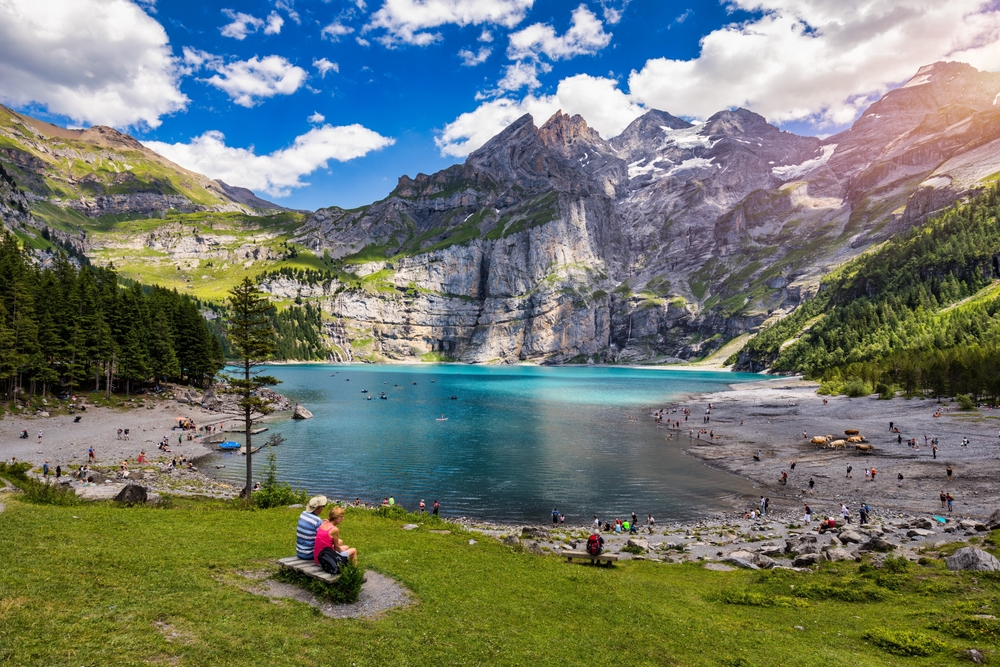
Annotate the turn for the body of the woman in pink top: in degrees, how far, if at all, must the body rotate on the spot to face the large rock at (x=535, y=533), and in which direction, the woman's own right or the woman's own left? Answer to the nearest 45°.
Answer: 0° — they already face it

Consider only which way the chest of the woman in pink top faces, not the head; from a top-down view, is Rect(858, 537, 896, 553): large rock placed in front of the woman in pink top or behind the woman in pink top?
in front

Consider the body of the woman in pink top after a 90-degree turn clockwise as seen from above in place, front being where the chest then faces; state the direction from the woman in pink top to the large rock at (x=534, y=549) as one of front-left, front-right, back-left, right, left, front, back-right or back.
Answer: left

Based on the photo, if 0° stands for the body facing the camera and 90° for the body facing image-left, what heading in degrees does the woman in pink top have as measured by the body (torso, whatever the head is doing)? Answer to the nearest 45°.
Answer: approximately 225°

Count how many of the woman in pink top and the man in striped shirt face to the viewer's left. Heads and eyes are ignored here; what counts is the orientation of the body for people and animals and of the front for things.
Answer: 0

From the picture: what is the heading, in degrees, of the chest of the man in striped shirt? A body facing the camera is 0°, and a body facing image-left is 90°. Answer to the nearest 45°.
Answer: approximately 225°

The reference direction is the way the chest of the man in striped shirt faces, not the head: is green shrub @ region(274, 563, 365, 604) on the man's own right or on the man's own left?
on the man's own right
